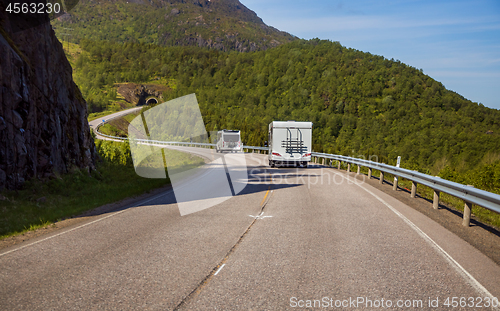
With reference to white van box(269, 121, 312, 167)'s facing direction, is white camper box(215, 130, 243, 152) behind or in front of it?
in front

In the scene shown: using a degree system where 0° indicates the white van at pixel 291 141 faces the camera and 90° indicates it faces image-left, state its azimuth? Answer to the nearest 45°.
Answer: approximately 180°
